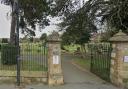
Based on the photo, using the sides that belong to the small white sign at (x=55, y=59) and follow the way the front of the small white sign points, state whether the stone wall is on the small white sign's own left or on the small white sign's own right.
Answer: on the small white sign's own right

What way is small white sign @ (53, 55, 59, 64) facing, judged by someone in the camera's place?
facing the viewer

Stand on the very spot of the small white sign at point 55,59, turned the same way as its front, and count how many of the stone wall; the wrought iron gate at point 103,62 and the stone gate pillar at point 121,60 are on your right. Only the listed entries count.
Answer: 1

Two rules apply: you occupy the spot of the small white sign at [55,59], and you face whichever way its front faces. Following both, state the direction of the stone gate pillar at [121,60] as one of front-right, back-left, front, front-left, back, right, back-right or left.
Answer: left

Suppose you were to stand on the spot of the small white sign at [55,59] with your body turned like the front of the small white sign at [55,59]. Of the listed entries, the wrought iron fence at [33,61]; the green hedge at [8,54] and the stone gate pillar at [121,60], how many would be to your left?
1

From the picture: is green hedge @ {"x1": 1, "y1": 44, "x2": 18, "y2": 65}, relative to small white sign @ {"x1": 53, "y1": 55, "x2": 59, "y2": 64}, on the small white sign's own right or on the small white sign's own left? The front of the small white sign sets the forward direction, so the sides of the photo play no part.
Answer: on the small white sign's own right

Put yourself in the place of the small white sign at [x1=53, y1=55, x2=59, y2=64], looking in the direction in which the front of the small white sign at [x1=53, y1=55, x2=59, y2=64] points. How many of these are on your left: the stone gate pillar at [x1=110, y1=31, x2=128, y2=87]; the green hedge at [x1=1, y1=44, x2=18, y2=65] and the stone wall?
1
